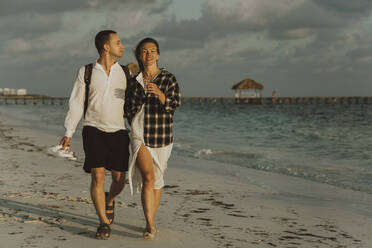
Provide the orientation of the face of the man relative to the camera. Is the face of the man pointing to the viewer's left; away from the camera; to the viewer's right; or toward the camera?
to the viewer's right

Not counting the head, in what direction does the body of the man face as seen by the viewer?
toward the camera

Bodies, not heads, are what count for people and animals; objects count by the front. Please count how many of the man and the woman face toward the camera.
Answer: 2

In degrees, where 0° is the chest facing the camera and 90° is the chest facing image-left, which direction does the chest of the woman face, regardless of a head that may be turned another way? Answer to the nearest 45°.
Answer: approximately 0°
